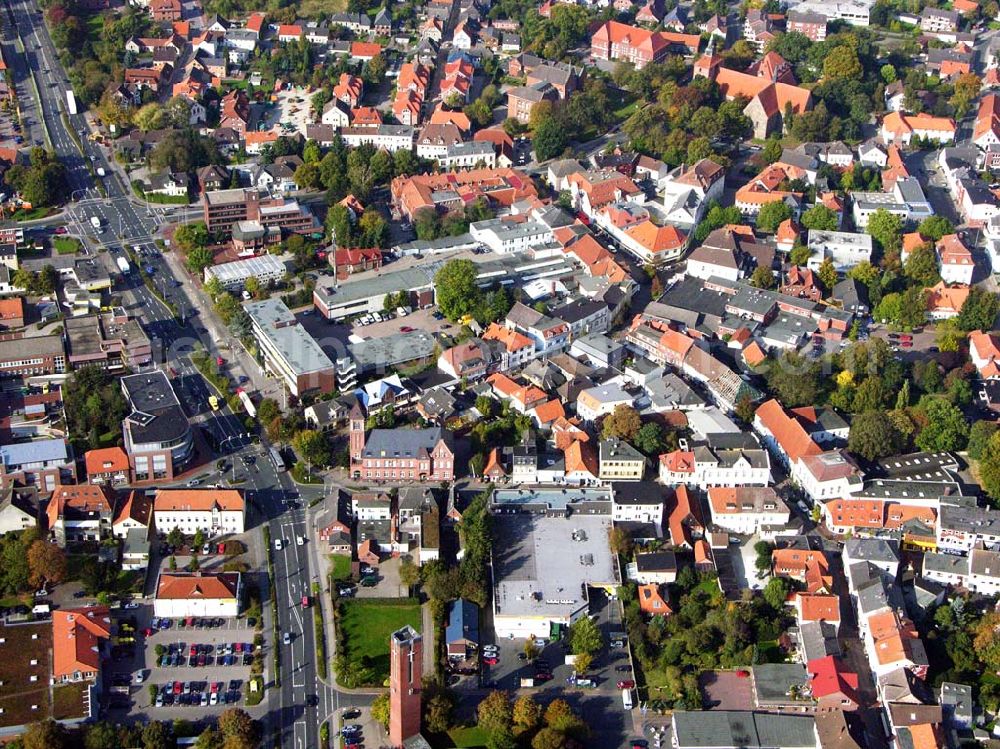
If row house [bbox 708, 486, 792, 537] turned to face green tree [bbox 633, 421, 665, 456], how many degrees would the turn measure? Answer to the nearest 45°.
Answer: approximately 135° to its right

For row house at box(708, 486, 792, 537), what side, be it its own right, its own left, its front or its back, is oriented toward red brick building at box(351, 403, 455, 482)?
right

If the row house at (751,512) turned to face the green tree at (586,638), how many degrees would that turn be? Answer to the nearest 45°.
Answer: approximately 45° to its right

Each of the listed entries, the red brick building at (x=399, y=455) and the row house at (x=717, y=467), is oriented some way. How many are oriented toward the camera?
2

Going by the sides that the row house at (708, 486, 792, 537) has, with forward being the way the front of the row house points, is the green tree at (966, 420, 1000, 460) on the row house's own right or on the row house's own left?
on the row house's own left

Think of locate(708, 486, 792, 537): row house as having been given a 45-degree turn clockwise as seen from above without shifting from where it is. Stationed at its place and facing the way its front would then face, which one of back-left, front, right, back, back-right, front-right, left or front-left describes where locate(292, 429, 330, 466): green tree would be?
front-right

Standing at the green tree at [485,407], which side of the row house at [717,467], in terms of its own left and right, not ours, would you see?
right

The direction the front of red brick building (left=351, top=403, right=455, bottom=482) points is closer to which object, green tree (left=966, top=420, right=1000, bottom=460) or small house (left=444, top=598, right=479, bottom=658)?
the small house

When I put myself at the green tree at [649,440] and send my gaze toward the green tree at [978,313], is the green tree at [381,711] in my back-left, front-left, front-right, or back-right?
back-right

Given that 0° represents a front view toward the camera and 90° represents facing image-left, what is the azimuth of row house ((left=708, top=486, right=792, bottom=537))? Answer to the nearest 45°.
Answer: approximately 0°

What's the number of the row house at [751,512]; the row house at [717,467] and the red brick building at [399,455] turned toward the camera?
3

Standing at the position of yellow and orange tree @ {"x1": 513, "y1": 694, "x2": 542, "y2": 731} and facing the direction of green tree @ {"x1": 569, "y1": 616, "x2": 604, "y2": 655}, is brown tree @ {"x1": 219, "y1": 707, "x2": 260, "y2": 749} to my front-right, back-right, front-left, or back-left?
back-left
